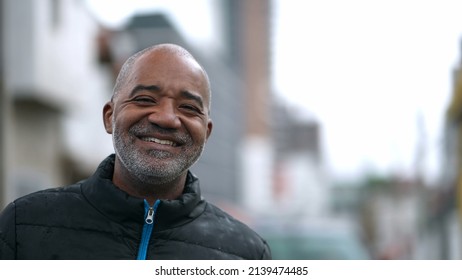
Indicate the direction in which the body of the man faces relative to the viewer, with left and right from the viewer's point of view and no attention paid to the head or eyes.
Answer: facing the viewer

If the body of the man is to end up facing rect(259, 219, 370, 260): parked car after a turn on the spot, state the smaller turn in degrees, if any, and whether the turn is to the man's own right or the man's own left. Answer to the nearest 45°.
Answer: approximately 180°

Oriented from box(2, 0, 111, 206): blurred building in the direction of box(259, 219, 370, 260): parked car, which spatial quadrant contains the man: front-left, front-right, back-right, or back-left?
front-right

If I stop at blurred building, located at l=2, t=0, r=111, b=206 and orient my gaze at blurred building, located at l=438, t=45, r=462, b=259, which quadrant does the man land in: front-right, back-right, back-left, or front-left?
front-right

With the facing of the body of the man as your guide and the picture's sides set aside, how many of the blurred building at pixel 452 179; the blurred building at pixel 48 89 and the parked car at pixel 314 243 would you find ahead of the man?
0

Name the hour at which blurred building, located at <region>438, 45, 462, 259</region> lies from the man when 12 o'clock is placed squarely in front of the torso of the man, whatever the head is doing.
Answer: The blurred building is roughly at 7 o'clock from the man.

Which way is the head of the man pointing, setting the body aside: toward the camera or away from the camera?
toward the camera

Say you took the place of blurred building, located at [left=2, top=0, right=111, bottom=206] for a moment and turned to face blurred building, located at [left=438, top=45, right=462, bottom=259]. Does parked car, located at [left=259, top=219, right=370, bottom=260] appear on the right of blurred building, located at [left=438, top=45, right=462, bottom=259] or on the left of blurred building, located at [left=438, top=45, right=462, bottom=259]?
right

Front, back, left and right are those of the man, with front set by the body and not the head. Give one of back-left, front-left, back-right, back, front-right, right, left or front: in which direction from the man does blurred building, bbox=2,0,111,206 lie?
back
